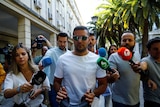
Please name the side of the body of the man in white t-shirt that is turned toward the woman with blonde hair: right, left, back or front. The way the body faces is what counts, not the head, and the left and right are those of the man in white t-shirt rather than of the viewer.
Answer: right

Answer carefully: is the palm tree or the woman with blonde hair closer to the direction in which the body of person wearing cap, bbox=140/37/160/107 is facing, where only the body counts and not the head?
the woman with blonde hair

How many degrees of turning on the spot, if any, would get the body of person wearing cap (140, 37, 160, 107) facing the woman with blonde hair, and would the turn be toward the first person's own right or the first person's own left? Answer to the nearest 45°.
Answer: approximately 45° to the first person's own right

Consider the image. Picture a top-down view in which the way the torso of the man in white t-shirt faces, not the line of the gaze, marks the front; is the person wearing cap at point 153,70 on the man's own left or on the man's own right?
on the man's own left

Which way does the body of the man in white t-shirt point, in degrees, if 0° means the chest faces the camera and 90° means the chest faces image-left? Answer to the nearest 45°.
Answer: approximately 0°
